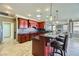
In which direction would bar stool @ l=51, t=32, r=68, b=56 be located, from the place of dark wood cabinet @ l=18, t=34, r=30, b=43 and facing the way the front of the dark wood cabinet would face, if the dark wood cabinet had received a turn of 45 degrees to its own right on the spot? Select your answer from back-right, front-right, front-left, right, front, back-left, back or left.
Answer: left

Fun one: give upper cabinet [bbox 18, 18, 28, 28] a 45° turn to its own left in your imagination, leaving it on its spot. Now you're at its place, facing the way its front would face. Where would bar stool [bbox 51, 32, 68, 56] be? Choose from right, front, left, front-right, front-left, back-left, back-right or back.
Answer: front

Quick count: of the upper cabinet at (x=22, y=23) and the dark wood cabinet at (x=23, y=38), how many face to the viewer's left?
0

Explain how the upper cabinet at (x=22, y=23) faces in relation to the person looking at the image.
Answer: facing the viewer and to the right of the viewer
